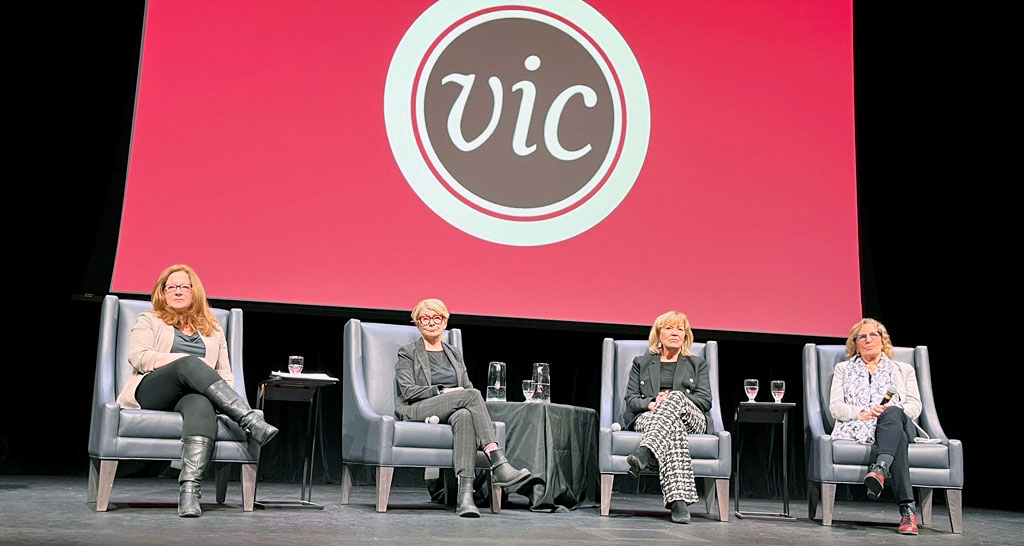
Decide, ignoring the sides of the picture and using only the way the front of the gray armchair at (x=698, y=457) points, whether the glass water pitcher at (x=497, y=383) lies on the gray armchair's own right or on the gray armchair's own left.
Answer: on the gray armchair's own right

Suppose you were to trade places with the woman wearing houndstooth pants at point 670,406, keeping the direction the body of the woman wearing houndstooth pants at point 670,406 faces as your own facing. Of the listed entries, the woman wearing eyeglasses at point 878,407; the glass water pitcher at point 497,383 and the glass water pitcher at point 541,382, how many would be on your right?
2

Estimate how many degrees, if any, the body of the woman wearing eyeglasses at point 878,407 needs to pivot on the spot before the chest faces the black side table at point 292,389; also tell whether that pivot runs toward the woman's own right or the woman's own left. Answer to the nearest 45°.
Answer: approximately 45° to the woman's own right

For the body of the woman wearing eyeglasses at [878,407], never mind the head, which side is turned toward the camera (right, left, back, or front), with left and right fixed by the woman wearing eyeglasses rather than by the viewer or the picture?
front

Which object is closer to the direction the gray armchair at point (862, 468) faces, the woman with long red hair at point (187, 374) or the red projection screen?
the woman with long red hair

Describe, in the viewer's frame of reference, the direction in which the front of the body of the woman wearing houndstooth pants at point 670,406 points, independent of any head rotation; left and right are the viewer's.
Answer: facing the viewer

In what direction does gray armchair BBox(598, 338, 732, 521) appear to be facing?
toward the camera

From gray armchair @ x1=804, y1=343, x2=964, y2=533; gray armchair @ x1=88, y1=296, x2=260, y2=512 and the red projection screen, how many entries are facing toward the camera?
3

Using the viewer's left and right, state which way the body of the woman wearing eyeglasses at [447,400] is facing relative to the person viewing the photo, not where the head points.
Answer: facing the viewer and to the right of the viewer

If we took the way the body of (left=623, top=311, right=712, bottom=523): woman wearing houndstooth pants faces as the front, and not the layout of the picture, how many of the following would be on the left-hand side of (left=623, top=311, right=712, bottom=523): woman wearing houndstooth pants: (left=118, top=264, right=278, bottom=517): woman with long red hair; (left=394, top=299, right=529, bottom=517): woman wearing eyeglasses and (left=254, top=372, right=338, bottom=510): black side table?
0

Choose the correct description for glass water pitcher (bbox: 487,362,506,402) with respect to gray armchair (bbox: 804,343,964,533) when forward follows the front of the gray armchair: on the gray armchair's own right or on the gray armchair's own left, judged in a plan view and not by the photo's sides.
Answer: on the gray armchair's own right

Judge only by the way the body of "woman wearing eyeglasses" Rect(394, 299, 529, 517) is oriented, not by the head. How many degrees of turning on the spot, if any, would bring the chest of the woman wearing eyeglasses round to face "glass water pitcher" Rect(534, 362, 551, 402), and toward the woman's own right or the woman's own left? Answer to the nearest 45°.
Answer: approximately 90° to the woman's own left

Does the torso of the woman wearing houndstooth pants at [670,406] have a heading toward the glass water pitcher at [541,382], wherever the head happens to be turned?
no

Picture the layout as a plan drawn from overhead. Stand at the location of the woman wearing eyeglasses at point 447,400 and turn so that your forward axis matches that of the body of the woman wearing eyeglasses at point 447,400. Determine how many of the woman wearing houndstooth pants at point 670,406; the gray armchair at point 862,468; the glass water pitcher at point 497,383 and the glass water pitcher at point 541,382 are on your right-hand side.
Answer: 0

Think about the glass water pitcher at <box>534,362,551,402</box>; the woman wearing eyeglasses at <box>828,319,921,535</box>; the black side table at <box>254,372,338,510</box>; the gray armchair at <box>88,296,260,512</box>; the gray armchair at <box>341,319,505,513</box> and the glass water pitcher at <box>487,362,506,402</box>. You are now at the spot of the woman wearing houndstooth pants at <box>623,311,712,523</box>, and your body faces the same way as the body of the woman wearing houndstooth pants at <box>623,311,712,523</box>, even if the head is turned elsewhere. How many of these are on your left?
1

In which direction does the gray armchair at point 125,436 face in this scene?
toward the camera

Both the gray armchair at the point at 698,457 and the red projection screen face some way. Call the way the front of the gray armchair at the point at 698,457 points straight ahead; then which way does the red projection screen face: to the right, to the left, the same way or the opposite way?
the same way
